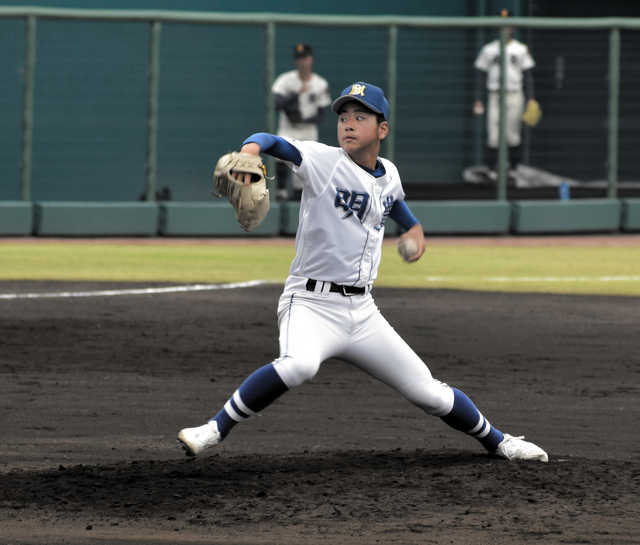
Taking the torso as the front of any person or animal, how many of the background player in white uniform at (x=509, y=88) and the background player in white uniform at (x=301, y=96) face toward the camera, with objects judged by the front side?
2

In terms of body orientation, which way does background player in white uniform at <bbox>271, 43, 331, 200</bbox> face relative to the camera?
toward the camera

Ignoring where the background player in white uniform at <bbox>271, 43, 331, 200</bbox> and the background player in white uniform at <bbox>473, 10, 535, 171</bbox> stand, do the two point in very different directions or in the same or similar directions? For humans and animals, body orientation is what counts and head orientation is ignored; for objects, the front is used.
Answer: same or similar directions

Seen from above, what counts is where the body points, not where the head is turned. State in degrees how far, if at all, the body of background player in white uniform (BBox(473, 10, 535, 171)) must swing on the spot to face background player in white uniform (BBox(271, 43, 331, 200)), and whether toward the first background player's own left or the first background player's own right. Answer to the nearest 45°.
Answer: approximately 45° to the first background player's own right

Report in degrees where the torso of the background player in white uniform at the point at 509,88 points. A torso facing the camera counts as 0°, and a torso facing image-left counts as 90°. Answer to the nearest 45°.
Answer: approximately 0°

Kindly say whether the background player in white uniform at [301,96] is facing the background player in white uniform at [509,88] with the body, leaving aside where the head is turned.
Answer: no
